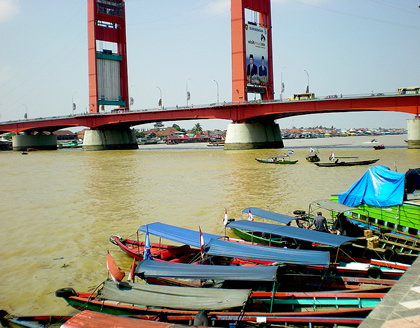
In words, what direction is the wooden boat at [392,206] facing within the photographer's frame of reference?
facing away from the viewer and to the left of the viewer
